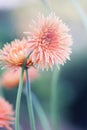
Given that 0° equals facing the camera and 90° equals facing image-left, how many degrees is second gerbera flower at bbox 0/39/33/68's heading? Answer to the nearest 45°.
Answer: approximately 45°

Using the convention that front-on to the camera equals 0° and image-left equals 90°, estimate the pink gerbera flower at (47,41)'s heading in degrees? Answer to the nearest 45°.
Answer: approximately 0°

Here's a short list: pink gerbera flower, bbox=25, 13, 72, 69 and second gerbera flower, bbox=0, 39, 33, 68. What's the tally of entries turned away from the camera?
0
